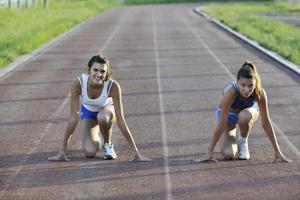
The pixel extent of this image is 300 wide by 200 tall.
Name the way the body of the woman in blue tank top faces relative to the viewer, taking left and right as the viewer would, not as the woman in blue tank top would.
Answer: facing the viewer

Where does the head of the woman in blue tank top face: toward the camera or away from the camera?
toward the camera
